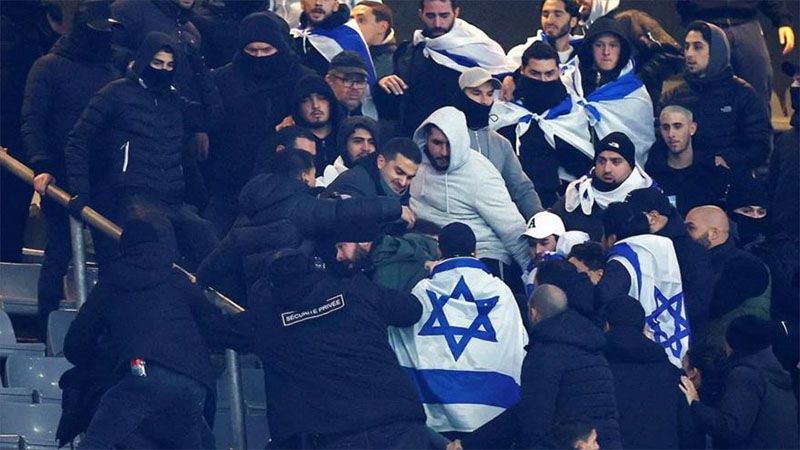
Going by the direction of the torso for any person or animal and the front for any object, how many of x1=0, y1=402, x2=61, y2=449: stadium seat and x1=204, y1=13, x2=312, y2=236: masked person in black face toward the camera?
2

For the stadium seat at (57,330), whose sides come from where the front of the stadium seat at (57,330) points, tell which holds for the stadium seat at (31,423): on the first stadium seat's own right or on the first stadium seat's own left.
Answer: on the first stadium seat's own right

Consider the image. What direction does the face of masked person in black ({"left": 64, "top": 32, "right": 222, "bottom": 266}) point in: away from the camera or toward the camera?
toward the camera

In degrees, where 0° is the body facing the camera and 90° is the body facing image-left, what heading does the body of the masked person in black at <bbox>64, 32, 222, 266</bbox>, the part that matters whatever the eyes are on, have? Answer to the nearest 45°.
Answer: approximately 315°

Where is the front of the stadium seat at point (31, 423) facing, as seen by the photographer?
facing the viewer

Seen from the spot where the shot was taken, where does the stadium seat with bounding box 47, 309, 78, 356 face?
facing the viewer and to the right of the viewer

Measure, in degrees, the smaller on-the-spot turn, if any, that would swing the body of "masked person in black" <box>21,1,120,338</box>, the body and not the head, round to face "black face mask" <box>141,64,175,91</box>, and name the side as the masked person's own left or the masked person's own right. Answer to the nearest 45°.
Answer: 0° — they already face it

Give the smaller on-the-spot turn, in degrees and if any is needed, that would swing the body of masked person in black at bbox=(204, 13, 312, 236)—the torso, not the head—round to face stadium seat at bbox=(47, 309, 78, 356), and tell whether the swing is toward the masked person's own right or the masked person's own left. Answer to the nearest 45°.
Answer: approximately 45° to the masked person's own right

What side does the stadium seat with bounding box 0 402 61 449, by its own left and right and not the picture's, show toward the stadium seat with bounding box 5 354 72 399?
back

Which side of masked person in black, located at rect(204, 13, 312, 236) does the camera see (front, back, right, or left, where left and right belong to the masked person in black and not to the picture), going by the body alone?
front
